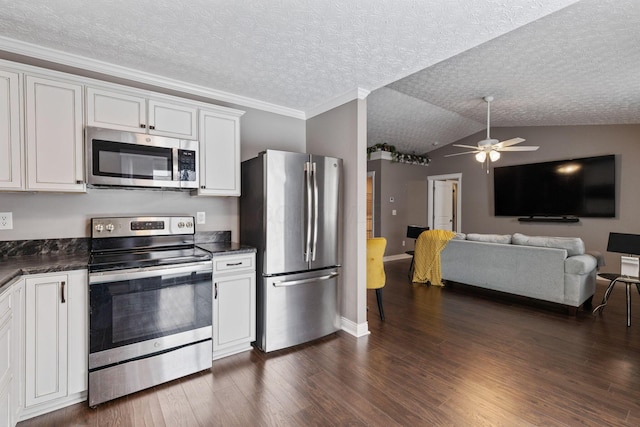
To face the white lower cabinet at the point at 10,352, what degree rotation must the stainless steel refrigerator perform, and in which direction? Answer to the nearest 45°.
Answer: approximately 90° to its right

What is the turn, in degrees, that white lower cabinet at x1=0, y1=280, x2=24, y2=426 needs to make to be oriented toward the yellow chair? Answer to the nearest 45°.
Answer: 0° — it already faces it

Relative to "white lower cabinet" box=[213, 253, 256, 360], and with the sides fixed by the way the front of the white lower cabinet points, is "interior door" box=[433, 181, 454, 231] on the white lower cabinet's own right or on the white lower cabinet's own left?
on the white lower cabinet's own left

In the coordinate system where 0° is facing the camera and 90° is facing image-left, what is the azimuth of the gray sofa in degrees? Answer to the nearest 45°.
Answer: approximately 225°

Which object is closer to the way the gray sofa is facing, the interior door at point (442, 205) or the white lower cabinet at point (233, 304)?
the interior door

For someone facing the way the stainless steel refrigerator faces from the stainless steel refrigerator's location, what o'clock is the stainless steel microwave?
The stainless steel microwave is roughly at 4 o'clock from the stainless steel refrigerator.

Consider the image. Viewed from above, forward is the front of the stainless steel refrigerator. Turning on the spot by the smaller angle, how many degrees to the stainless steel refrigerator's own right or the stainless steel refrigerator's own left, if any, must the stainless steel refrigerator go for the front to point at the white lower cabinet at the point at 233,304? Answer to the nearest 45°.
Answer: approximately 135° to the stainless steel refrigerator's own right

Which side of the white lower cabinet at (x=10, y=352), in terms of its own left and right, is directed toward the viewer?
right

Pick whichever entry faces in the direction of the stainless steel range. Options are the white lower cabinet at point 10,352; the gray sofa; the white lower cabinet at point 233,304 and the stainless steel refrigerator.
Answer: the white lower cabinet at point 10,352
